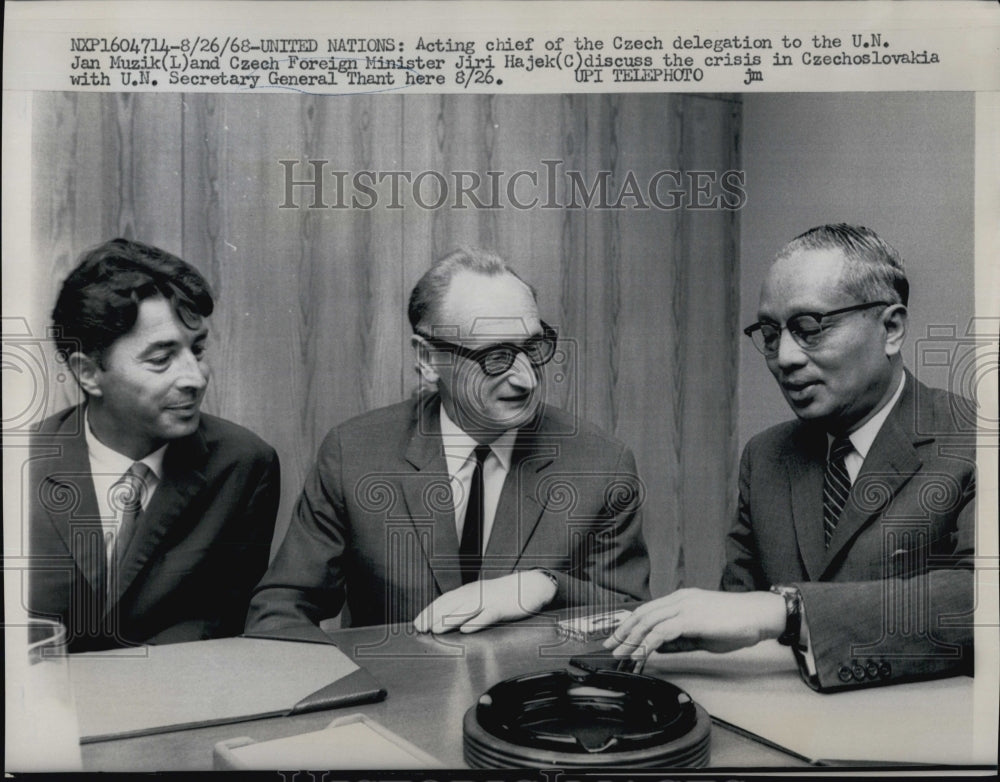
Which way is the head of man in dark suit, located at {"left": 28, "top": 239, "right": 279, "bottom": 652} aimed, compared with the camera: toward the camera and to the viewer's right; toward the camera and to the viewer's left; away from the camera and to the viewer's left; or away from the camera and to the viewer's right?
toward the camera and to the viewer's right

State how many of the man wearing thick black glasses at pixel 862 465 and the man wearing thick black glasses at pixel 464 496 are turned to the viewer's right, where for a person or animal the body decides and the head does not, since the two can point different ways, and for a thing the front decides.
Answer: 0

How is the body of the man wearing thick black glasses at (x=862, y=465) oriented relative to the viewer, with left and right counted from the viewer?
facing the viewer and to the left of the viewer

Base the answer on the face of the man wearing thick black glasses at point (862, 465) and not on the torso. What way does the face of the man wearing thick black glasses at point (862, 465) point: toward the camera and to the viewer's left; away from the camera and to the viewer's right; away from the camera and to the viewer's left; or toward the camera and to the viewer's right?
toward the camera and to the viewer's left

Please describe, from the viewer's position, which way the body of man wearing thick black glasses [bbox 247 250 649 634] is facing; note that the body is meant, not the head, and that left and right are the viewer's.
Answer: facing the viewer
